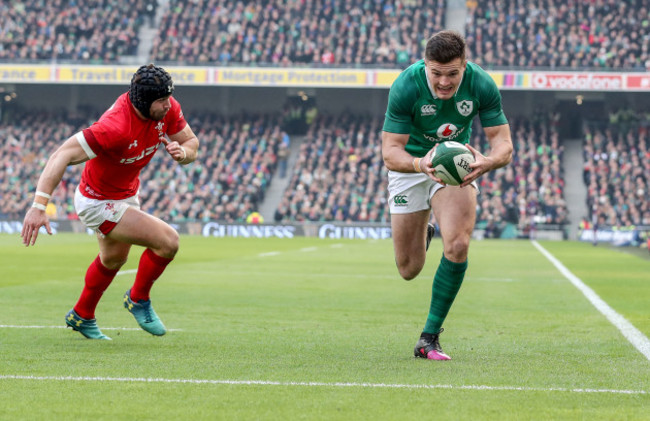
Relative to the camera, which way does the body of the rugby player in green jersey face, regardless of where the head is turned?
toward the camera

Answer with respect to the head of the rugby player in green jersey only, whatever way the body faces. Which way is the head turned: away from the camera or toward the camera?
toward the camera

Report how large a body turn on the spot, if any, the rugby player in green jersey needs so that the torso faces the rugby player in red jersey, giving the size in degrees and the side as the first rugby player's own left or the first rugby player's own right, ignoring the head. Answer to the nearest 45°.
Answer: approximately 90° to the first rugby player's own right

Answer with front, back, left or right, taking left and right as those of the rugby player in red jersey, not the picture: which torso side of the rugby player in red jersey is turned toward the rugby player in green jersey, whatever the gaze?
front

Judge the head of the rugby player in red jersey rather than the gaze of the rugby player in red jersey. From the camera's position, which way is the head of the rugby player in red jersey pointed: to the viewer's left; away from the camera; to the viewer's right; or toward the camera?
to the viewer's right

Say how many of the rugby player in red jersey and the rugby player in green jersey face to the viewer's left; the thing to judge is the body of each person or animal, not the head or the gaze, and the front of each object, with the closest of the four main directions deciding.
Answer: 0
